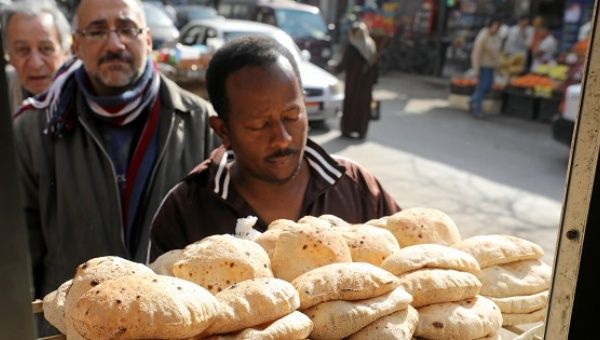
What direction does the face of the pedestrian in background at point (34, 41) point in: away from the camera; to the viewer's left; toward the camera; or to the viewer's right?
toward the camera

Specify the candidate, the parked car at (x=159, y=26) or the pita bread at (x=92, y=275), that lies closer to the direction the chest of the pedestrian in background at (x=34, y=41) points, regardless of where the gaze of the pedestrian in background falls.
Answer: the pita bread

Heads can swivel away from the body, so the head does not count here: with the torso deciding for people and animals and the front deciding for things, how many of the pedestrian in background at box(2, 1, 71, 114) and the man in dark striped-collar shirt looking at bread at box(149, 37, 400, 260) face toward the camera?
2

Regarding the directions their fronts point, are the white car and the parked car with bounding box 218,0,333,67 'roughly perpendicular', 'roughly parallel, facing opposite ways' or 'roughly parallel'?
roughly parallel

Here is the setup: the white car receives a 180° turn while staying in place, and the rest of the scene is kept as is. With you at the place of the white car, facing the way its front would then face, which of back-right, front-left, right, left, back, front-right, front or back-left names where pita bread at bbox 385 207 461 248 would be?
back-left

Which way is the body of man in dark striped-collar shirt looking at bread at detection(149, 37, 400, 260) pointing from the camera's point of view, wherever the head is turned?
toward the camera

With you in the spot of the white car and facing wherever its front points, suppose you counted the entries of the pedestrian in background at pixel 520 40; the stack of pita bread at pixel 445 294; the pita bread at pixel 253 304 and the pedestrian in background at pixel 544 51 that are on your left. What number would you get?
2

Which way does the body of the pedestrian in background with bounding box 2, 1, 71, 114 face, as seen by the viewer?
toward the camera

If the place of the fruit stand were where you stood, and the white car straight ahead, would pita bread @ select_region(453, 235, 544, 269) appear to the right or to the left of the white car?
left

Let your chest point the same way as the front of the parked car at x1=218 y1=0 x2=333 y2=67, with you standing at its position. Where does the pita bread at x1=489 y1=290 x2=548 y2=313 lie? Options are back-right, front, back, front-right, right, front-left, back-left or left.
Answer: front-right

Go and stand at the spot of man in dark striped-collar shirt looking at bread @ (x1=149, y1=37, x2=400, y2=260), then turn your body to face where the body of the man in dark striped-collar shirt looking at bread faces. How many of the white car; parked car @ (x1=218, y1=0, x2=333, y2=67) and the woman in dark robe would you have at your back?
3

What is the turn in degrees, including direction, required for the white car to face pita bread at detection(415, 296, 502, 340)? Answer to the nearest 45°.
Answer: approximately 45° to its right

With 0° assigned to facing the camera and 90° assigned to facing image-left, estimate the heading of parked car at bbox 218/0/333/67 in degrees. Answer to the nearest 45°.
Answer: approximately 315°

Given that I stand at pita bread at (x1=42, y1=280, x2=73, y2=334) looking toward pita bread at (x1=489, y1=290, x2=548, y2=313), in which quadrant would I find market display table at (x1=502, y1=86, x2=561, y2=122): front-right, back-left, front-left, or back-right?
front-left

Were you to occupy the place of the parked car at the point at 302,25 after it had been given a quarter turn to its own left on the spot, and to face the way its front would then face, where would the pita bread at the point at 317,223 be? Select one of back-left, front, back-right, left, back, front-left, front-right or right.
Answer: back-right

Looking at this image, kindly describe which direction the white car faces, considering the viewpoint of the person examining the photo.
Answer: facing the viewer and to the right of the viewer

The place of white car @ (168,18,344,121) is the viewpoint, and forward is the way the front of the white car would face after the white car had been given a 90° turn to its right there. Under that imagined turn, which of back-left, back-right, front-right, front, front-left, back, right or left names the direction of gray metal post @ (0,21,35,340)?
front-left

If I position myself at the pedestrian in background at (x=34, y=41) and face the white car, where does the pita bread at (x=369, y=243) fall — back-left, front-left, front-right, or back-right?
back-right
